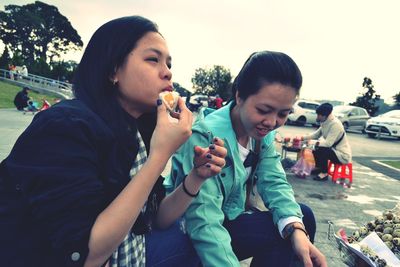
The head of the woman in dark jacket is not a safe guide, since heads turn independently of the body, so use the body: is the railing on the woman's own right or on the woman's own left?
on the woman's own left

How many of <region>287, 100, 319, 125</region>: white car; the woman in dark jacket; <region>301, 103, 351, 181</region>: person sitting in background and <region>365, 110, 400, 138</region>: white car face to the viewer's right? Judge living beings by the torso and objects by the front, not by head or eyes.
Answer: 1

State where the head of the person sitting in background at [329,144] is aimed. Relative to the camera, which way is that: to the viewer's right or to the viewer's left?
to the viewer's left

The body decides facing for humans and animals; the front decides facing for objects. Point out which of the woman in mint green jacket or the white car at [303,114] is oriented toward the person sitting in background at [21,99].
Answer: the white car

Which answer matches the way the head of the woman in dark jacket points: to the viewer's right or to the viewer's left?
to the viewer's right

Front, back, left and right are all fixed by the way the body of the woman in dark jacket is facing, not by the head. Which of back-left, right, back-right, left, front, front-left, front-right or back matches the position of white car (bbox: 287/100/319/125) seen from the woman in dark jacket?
front-left

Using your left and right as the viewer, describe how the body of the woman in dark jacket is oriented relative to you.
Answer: facing to the right of the viewer

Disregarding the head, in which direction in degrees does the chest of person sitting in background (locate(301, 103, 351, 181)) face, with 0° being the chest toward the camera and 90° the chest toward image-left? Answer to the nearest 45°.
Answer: approximately 90°

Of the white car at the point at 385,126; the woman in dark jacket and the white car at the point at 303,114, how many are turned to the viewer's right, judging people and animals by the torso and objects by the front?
1

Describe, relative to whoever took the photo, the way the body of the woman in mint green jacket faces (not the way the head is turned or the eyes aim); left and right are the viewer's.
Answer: facing the viewer and to the right of the viewer

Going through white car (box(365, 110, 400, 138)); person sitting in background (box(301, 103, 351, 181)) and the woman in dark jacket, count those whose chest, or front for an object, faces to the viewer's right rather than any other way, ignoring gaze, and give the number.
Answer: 1

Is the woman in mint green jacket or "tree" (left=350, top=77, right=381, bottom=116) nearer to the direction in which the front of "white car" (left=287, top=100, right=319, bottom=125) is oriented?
the woman in mint green jacket

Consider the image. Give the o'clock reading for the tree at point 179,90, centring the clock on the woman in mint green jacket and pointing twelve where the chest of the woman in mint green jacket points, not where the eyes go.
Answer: The tree is roughly at 6 o'clock from the woman in mint green jacket.

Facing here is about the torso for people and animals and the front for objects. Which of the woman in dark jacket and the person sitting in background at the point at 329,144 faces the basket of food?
the woman in dark jacket
